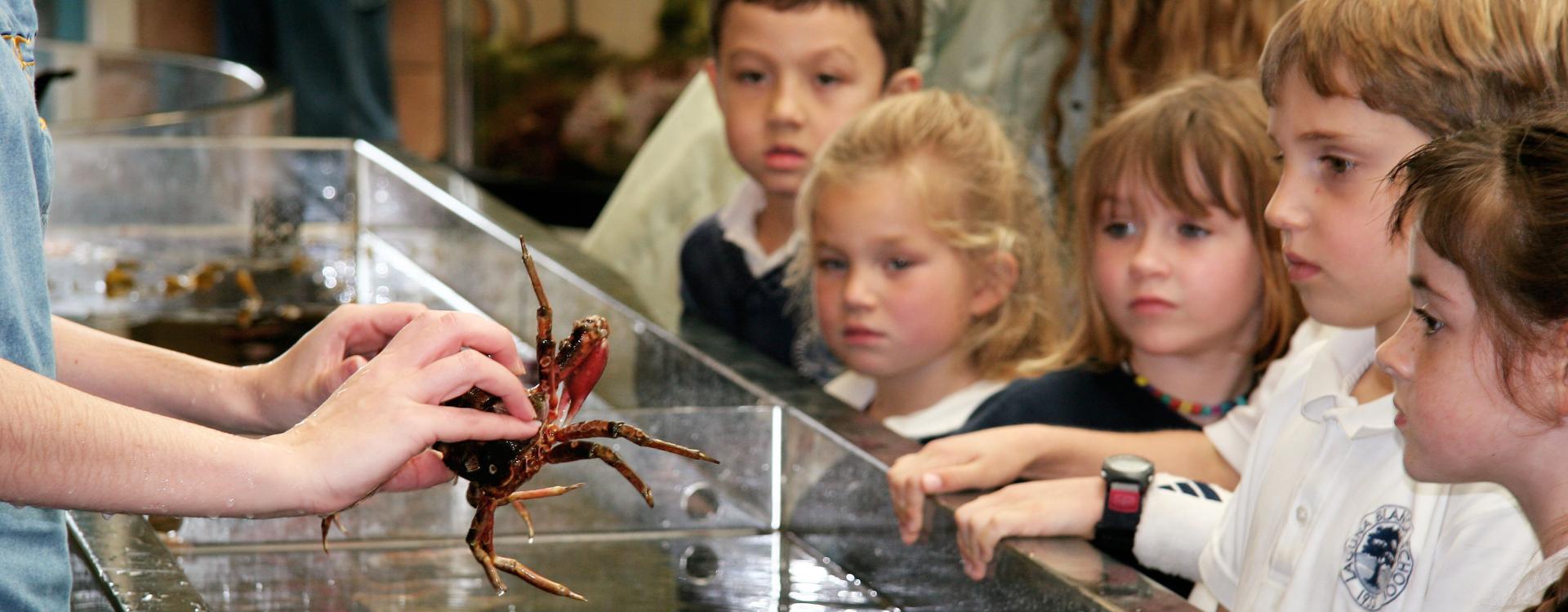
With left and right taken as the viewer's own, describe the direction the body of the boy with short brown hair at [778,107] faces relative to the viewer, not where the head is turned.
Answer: facing the viewer and to the left of the viewer

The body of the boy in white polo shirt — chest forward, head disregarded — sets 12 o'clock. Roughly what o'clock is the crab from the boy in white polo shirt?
The crab is roughly at 12 o'clock from the boy in white polo shirt.

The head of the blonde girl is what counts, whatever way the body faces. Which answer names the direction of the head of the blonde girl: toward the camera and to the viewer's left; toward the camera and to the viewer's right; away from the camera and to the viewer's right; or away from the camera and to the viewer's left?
toward the camera and to the viewer's left

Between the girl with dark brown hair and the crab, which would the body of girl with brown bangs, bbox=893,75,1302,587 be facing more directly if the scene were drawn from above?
the crab

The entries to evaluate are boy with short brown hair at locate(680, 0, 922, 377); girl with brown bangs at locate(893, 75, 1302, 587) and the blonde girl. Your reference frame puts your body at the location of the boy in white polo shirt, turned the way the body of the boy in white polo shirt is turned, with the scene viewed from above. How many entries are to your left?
0

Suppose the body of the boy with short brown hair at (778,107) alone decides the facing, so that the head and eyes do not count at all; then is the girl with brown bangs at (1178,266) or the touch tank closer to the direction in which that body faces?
the touch tank

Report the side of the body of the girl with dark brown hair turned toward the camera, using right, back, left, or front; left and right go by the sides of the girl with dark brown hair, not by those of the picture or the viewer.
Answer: left

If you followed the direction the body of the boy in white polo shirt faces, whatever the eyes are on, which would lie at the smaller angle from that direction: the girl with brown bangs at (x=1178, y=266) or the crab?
the crab

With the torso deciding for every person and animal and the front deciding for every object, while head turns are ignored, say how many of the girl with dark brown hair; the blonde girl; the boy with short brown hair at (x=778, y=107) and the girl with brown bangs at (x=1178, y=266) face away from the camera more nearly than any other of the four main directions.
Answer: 0

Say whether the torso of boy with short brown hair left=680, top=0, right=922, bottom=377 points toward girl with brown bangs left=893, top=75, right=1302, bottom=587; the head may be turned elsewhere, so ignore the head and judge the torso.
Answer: no

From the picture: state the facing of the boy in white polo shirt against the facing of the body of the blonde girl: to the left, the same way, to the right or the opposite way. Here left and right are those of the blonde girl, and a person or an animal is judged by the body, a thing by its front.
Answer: the same way

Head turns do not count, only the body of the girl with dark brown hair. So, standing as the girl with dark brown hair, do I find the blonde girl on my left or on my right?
on my right

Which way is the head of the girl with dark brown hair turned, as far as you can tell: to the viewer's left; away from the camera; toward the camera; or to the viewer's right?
to the viewer's left

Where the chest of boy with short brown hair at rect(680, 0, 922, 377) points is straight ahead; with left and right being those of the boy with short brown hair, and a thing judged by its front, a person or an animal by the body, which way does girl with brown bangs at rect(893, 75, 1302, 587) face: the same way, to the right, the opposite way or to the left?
the same way

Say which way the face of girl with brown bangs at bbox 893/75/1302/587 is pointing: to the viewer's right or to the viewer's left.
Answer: to the viewer's left

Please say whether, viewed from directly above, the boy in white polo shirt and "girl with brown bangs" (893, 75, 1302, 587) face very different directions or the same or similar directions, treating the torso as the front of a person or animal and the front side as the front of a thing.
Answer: same or similar directions

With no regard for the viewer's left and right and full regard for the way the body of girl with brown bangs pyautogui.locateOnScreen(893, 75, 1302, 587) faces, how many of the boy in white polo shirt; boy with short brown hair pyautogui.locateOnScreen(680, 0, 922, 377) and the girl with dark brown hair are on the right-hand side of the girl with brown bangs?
1
